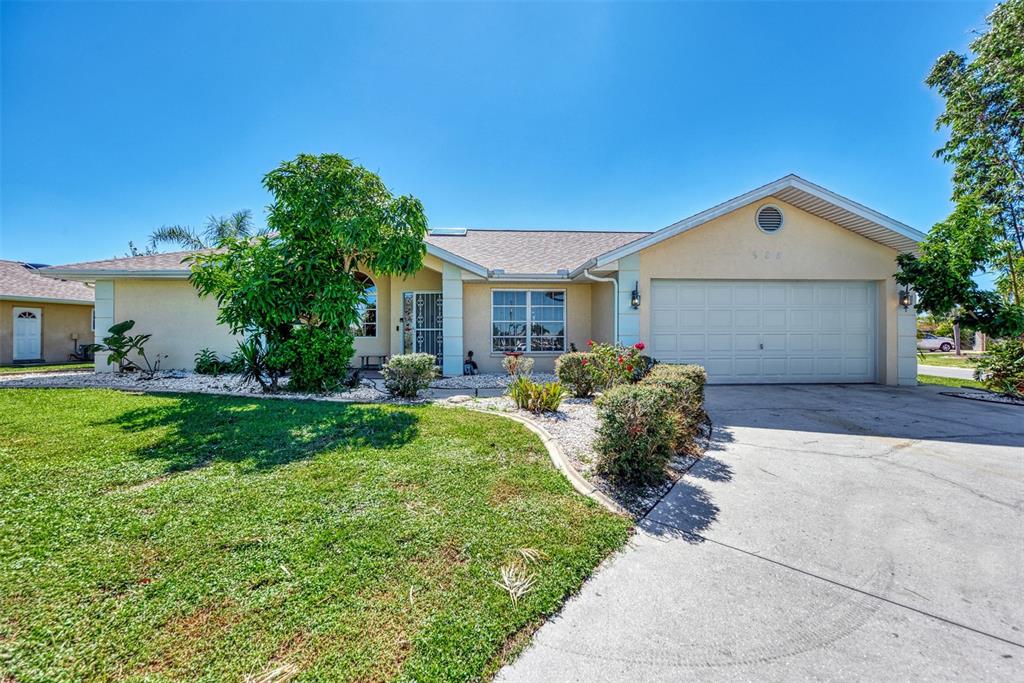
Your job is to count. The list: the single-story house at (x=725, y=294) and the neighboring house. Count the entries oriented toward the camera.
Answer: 2

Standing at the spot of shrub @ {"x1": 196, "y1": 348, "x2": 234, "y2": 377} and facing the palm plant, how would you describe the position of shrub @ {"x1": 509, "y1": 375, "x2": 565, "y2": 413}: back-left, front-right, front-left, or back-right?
back-right

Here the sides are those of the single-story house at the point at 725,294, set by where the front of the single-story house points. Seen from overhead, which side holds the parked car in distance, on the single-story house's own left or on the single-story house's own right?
on the single-story house's own left

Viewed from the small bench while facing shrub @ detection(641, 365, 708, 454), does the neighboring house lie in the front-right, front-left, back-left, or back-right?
back-right

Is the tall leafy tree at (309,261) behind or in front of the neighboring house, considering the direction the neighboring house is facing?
in front

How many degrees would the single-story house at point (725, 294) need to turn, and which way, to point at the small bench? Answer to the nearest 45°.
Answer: approximately 90° to its right

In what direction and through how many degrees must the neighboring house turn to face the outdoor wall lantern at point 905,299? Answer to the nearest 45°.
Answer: approximately 45° to its left

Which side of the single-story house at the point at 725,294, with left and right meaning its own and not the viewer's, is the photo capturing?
front

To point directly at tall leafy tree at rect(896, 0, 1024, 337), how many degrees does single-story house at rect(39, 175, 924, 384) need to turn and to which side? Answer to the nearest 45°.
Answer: approximately 90° to its left

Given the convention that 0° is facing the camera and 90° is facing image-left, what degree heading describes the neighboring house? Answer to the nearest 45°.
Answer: approximately 0°

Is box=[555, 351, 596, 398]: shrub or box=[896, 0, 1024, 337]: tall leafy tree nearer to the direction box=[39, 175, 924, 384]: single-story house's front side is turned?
the shrub

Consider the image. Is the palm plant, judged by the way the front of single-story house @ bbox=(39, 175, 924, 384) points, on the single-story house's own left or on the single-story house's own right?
on the single-story house's own right

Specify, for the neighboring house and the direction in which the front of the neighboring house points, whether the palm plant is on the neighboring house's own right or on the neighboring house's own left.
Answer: on the neighboring house's own left

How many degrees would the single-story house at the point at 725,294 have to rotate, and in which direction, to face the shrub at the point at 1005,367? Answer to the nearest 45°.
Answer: approximately 90° to its left
